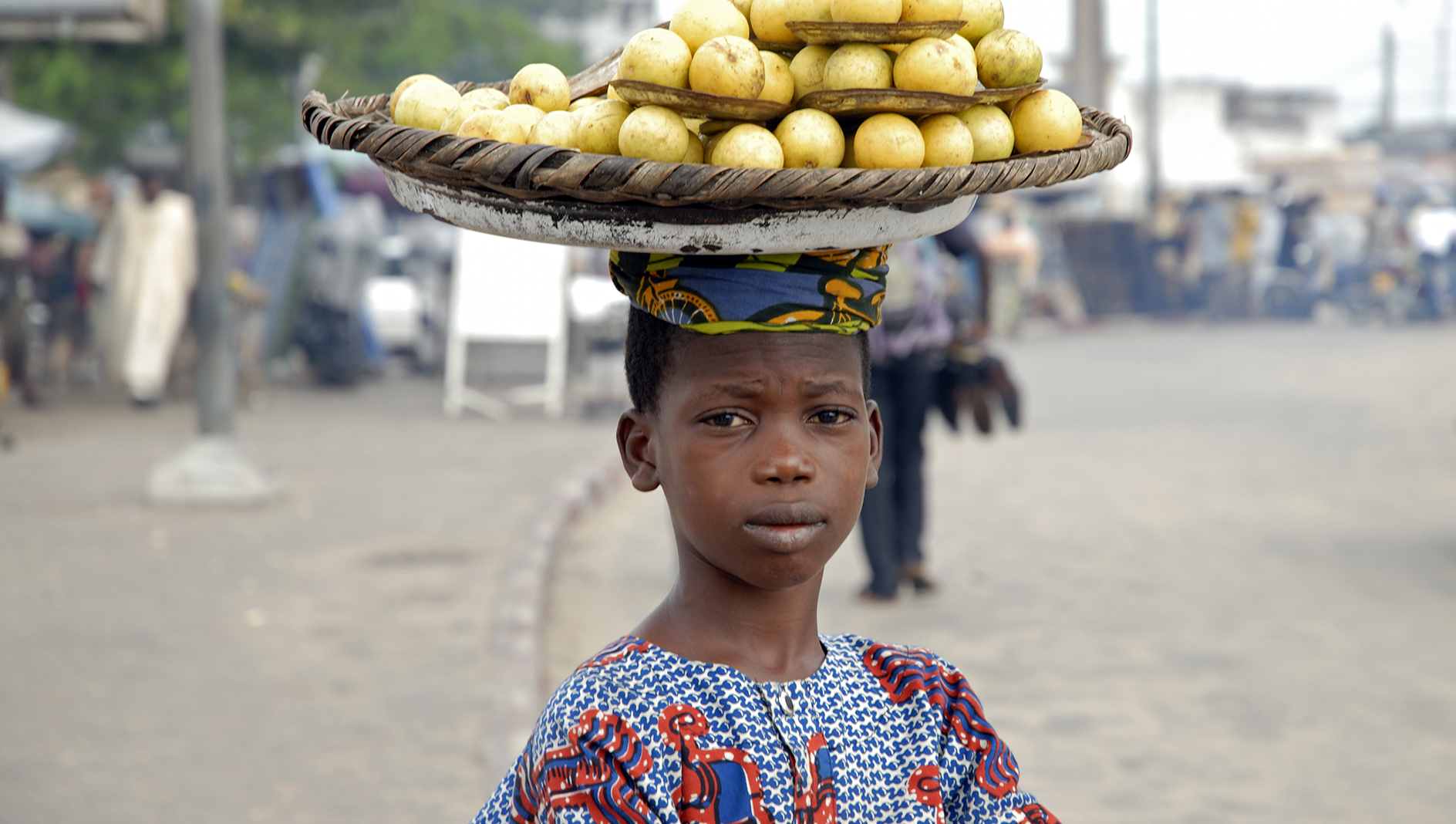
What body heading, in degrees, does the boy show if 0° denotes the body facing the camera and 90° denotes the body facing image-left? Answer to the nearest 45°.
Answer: approximately 0°
